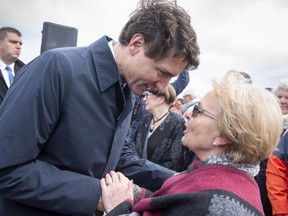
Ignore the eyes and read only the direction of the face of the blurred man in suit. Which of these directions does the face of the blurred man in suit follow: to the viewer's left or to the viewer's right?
to the viewer's right

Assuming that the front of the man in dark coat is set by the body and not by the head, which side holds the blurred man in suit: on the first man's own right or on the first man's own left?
on the first man's own left

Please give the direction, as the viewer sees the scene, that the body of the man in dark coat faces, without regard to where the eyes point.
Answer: to the viewer's right

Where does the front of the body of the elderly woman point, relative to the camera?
to the viewer's left

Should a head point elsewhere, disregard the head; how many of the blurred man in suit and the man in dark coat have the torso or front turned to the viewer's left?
0

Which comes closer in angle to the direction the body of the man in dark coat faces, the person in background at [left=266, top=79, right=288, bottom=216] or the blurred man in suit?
the person in background

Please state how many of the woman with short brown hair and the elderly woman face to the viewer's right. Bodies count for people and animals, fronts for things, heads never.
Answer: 0

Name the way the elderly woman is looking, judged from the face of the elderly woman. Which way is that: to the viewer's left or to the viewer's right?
to the viewer's left

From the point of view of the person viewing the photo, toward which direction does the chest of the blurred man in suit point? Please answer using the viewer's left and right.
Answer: facing the viewer and to the right of the viewer

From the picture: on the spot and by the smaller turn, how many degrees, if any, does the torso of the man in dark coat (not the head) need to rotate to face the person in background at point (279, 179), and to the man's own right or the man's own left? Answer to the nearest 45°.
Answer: approximately 45° to the man's own left
